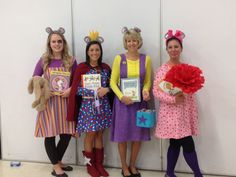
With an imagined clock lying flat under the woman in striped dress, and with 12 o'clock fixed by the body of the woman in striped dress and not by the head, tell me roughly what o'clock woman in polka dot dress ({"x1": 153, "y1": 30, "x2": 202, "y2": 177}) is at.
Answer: The woman in polka dot dress is roughly at 10 o'clock from the woman in striped dress.

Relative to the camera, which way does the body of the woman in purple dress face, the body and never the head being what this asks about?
toward the camera

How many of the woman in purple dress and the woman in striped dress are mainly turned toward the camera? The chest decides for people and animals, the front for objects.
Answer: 2

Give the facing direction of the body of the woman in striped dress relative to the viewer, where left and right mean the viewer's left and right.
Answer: facing the viewer

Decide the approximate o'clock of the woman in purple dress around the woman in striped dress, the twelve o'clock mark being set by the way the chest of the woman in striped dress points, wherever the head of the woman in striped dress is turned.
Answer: The woman in purple dress is roughly at 10 o'clock from the woman in striped dress.
